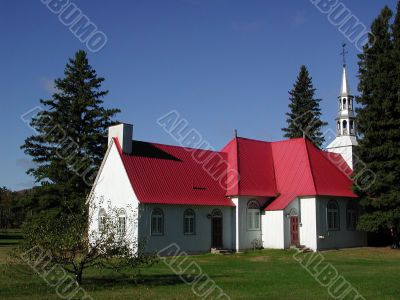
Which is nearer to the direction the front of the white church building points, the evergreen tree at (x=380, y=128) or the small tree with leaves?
the evergreen tree

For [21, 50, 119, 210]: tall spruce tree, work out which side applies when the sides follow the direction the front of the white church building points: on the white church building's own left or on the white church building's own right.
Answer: on the white church building's own left

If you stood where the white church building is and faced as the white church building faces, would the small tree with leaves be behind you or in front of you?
behind
